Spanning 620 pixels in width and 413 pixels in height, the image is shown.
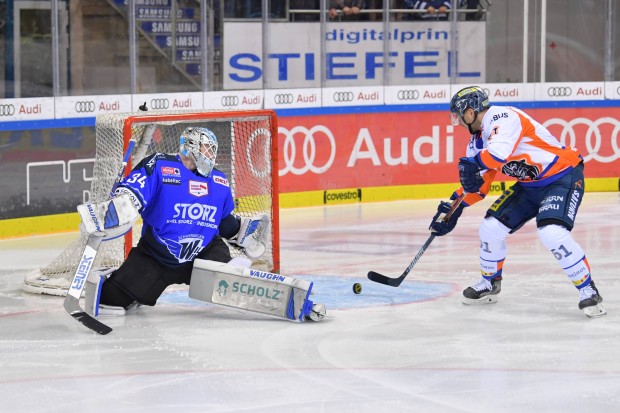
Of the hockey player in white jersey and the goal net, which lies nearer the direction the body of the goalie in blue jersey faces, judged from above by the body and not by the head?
the hockey player in white jersey

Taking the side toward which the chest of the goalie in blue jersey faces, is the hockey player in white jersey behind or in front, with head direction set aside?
in front

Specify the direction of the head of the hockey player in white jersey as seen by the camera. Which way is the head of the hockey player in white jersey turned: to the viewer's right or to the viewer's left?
to the viewer's left

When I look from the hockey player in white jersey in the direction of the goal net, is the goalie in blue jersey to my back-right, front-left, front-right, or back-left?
front-left
